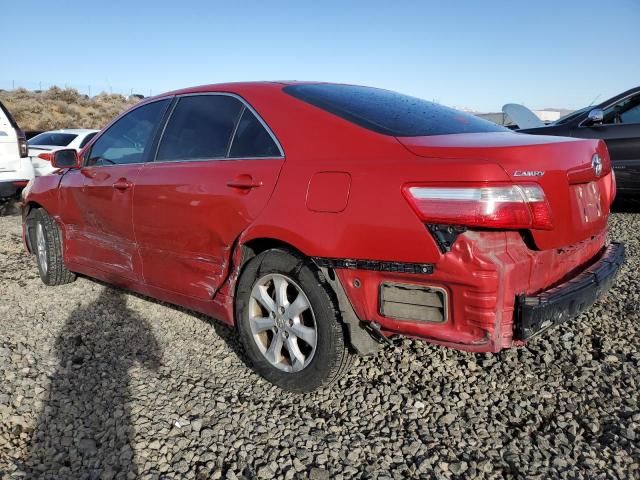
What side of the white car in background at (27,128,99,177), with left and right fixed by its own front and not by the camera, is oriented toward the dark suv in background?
right

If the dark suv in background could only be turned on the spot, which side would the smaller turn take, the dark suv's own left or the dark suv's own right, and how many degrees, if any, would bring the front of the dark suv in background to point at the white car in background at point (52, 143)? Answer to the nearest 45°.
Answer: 0° — it already faces it

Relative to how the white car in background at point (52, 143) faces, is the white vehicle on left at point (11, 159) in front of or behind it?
behind

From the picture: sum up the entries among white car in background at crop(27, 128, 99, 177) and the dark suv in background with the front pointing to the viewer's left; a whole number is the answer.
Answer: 1

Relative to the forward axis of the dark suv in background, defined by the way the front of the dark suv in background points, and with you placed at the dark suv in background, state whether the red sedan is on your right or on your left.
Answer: on your left

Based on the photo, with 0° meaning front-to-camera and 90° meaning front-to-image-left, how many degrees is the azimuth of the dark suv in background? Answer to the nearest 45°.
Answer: approximately 90°

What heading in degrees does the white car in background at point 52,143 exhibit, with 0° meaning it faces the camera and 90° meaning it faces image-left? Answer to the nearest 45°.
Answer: approximately 225°

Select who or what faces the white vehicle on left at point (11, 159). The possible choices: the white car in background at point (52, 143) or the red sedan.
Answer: the red sedan

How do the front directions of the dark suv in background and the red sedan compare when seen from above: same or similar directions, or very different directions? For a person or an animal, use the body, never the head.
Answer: same or similar directions

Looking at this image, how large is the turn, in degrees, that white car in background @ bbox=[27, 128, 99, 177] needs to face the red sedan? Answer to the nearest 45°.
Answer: approximately 135° to its right

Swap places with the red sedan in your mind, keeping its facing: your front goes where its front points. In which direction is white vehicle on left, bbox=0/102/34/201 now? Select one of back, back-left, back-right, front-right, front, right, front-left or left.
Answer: front

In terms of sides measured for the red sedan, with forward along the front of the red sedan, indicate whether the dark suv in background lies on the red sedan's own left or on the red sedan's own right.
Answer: on the red sedan's own right

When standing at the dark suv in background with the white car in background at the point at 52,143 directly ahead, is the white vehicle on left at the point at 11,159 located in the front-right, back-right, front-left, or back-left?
front-left

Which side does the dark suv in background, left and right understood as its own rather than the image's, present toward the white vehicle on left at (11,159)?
front

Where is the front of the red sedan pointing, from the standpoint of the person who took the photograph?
facing away from the viewer and to the left of the viewer
